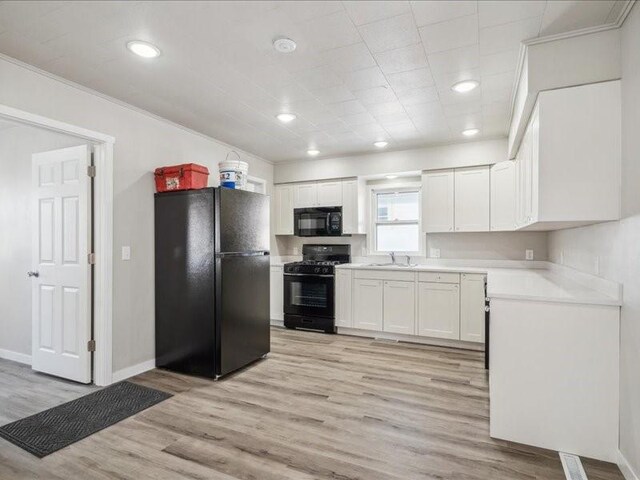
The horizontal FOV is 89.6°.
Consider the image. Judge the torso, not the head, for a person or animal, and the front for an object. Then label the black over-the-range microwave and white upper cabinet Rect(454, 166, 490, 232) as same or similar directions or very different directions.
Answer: same or similar directions

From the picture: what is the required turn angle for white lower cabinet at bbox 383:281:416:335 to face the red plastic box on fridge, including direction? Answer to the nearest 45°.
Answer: approximately 45° to its right

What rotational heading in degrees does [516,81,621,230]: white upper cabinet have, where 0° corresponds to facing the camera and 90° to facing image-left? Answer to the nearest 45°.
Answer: approximately 90°

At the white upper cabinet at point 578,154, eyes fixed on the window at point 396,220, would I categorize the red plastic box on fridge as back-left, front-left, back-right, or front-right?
front-left

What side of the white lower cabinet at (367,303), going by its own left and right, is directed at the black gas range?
right

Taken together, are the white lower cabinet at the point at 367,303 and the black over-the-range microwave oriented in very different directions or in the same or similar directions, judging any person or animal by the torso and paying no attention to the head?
same or similar directions

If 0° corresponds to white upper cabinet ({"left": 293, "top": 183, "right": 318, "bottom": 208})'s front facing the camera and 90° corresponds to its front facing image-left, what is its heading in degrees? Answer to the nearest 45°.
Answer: approximately 0°

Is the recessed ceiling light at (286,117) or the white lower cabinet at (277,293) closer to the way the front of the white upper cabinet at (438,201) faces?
the recessed ceiling light

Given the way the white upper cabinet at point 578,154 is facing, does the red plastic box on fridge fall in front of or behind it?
in front

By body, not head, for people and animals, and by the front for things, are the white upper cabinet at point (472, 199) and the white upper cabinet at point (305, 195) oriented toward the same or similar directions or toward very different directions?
same or similar directions

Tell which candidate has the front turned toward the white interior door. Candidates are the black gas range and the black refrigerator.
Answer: the black gas range

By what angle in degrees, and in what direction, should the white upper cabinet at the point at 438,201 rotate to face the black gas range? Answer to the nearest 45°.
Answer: approximately 90° to its right

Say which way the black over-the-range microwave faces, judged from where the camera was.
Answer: facing the viewer

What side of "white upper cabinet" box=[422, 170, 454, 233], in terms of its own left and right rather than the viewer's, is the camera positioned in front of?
front

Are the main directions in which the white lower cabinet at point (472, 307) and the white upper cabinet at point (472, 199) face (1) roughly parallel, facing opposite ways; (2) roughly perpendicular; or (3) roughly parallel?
roughly parallel

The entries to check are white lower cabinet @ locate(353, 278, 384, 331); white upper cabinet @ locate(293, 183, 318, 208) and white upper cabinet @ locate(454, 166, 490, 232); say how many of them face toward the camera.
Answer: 3
